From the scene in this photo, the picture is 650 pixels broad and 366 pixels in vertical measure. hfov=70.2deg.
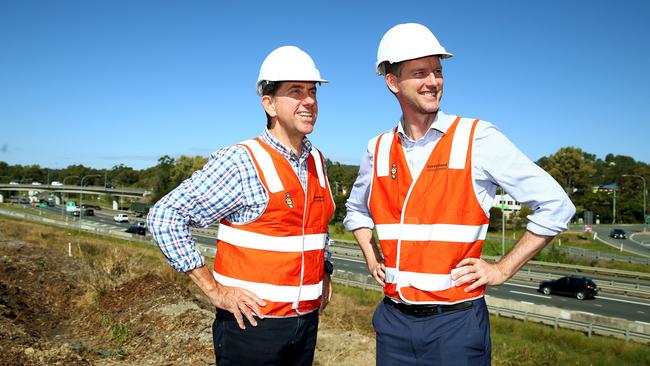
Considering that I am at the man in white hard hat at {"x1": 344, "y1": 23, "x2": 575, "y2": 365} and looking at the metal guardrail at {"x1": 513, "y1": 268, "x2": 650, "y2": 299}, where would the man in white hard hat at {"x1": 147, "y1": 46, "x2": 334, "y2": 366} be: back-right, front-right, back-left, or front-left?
back-left

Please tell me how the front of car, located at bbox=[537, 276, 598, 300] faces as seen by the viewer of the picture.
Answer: facing away from the viewer and to the left of the viewer

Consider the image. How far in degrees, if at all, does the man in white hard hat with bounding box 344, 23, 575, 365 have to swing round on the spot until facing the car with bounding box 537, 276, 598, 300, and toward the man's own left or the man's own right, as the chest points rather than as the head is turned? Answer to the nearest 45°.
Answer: approximately 135° to the man's own right

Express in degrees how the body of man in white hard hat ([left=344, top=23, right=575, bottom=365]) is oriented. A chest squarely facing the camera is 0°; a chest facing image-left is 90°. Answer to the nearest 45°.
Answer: approximately 45°

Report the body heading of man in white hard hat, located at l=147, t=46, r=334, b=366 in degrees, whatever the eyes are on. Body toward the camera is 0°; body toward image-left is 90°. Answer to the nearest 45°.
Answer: approximately 315°

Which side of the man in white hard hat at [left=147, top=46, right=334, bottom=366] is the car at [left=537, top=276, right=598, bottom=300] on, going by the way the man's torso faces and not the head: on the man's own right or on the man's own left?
on the man's own left

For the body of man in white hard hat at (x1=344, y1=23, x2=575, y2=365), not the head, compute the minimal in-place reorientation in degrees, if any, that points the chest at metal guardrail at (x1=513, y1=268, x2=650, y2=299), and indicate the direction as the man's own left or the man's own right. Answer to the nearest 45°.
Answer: approximately 135° to the man's own right

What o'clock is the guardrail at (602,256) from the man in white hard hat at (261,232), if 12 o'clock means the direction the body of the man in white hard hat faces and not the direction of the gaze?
The guardrail is roughly at 9 o'clock from the man in white hard hat.

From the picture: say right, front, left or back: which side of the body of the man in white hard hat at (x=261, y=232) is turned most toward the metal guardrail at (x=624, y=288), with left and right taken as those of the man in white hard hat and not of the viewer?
left
